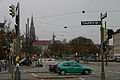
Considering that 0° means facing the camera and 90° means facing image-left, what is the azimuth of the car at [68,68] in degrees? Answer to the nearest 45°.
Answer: approximately 270°
